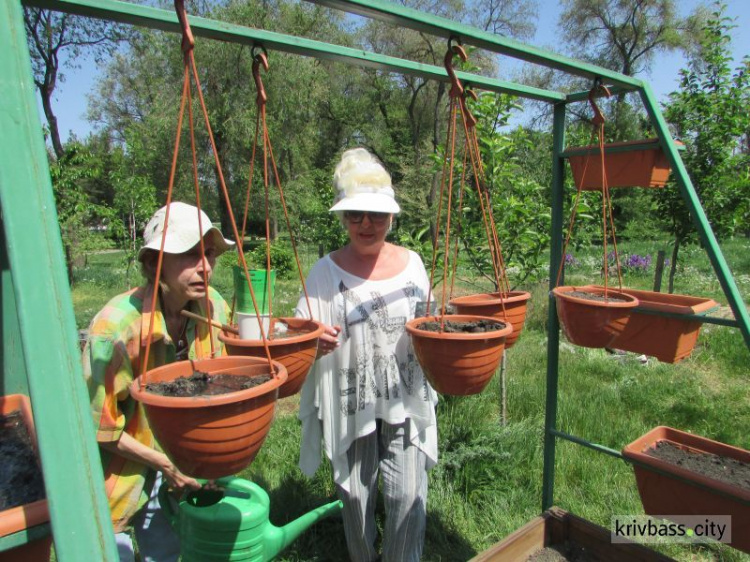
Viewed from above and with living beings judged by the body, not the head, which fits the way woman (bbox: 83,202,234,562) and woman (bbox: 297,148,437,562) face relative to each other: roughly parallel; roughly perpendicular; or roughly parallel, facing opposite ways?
roughly perpendicular

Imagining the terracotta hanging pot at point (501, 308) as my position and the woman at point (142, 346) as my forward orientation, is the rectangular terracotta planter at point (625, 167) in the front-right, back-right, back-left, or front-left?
back-right

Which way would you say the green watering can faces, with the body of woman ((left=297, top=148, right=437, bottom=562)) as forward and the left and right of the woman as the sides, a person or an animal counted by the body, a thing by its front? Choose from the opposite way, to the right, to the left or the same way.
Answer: to the left

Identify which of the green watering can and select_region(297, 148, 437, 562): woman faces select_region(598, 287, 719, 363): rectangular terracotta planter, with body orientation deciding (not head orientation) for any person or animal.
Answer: the green watering can

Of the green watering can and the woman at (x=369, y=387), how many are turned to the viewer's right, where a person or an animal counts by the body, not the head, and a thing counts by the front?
1

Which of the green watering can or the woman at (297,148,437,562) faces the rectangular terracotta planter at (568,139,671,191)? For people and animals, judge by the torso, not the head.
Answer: the green watering can

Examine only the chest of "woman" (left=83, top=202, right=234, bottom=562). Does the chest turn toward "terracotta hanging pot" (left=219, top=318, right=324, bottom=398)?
yes

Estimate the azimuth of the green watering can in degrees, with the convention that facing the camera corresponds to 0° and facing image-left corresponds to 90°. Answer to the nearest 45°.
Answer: approximately 270°
